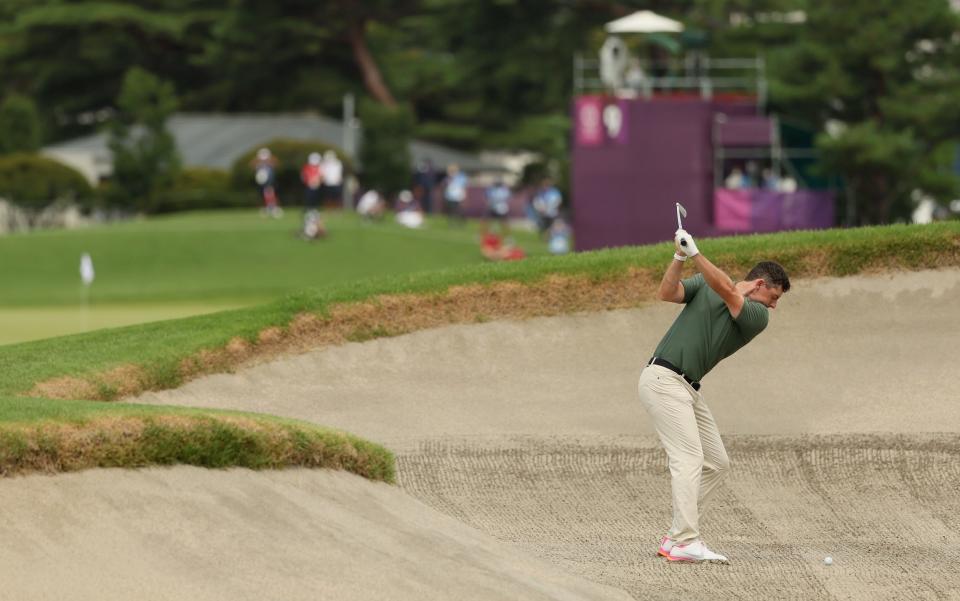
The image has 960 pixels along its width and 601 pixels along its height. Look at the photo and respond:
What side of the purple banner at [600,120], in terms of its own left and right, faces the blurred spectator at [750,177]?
left

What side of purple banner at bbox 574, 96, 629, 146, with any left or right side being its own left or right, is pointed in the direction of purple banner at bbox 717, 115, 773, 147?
left

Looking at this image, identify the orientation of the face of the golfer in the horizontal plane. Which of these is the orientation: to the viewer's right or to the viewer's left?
to the viewer's right

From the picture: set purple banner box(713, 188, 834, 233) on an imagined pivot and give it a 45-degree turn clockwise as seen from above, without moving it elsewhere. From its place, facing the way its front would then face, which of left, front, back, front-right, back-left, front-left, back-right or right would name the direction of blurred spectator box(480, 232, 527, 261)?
front-right

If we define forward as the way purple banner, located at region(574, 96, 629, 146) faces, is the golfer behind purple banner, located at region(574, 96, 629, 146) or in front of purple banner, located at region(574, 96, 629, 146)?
in front

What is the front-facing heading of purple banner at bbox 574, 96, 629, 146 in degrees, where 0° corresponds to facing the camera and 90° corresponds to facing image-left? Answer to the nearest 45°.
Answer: approximately 0°

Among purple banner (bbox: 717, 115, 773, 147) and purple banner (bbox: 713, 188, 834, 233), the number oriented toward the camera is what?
2

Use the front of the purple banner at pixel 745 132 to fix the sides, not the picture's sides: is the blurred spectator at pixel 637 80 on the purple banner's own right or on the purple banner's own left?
on the purple banner's own right

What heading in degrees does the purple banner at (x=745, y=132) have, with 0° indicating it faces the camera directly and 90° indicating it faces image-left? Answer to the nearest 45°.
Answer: approximately 0°

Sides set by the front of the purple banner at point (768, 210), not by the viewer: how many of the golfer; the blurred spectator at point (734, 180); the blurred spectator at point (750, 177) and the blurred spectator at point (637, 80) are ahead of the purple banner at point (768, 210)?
1

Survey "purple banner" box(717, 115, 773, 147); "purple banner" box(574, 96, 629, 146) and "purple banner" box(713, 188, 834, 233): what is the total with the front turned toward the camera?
3
